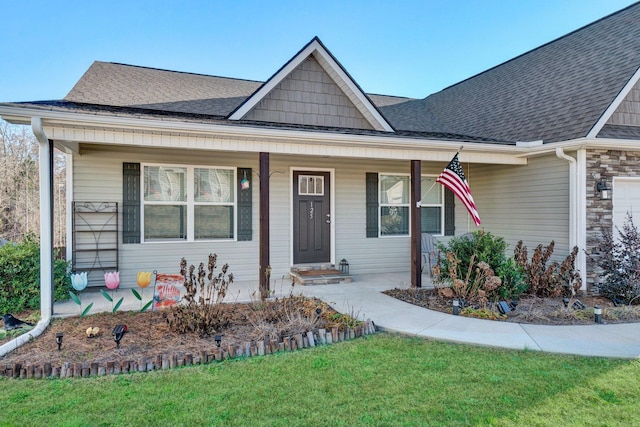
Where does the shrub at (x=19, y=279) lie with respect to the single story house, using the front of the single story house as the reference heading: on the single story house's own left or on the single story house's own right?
on the single story house's own right

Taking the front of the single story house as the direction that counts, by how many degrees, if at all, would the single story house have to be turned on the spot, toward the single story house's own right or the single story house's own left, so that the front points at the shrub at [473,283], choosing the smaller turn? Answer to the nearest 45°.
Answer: approximately 45° to the single story house's own left

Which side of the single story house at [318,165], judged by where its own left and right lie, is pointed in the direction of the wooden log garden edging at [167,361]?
front

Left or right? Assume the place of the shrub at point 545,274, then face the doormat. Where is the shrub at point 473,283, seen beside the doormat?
left

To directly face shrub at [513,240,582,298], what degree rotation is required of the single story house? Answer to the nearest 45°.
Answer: approximately 90° to its left

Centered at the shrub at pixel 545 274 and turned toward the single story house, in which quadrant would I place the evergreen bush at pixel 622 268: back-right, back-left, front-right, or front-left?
back-right

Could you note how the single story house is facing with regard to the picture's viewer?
facing the viewer

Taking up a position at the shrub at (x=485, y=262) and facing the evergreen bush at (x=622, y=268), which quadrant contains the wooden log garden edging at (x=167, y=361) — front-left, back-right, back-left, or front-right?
back-right
